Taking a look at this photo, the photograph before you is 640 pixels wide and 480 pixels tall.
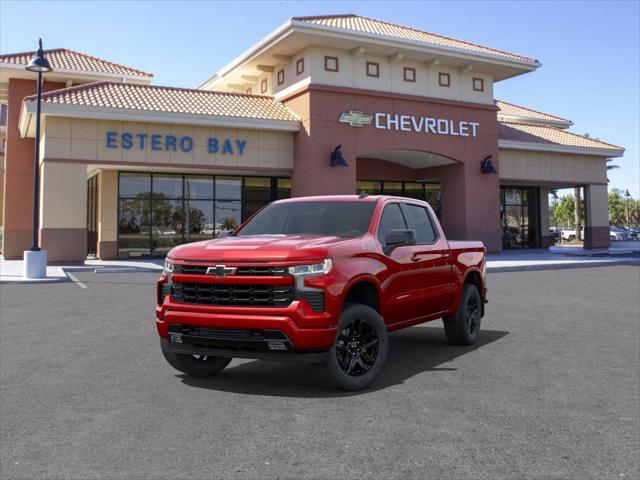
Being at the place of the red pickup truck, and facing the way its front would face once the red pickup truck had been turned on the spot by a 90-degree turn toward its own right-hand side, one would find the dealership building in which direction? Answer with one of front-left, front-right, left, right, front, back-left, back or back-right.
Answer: front-right

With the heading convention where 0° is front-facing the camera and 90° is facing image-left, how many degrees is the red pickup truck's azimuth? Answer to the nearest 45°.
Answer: approximately 45°
